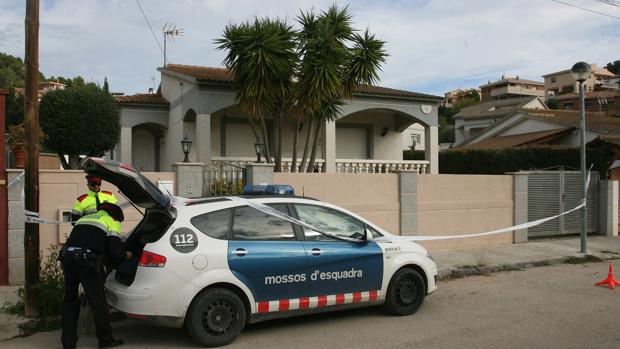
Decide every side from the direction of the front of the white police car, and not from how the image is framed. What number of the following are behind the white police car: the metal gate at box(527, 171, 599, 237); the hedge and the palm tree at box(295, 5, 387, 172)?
0

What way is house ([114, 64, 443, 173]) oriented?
toward the camera

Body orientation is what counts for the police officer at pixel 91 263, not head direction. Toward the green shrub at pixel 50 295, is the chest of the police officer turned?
no

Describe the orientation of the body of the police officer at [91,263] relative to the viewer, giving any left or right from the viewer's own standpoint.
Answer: facing away from the viewer and to the right of the viewer

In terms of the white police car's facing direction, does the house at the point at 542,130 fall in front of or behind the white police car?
in front

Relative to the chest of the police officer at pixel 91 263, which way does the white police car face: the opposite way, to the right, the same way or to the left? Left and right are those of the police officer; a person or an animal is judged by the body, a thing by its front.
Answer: the same way

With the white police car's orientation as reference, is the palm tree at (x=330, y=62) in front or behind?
in front

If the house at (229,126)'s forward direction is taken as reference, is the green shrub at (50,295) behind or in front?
in front

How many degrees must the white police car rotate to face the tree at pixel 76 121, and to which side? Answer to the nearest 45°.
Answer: approximately 90° to its left

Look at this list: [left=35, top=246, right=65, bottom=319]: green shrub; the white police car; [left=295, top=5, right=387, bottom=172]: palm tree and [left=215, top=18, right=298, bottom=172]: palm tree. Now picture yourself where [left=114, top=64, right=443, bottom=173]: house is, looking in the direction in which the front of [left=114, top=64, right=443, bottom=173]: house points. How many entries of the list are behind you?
0

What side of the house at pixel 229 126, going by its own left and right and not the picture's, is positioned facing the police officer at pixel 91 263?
front

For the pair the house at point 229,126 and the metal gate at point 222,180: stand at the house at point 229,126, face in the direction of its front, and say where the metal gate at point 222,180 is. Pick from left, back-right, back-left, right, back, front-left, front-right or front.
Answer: front

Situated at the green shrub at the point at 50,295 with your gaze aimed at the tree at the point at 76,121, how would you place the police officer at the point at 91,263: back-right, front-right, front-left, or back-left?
back-right

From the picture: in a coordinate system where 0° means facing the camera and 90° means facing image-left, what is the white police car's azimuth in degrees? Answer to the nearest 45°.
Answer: approximately 225°

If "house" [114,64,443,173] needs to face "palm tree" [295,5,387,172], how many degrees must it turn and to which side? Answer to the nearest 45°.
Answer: approximately 45° to its left

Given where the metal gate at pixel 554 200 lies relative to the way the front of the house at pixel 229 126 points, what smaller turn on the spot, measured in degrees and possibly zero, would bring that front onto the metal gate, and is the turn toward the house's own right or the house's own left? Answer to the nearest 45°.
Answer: approximately 45° to the house's own left

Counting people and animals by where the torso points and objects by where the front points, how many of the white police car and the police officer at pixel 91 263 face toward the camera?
0

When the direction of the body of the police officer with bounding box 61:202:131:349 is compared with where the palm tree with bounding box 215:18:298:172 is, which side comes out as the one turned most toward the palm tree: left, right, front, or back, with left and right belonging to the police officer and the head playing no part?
front

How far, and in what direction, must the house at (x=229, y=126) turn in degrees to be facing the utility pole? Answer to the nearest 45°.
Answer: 0° — it already faces it

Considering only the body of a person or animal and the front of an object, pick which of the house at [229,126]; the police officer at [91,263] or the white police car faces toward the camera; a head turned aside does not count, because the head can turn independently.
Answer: the house

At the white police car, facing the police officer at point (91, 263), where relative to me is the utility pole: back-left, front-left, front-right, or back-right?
front-right
